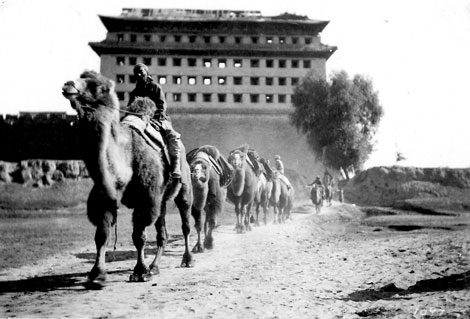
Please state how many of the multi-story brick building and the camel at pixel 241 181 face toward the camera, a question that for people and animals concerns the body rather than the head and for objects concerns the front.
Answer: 2

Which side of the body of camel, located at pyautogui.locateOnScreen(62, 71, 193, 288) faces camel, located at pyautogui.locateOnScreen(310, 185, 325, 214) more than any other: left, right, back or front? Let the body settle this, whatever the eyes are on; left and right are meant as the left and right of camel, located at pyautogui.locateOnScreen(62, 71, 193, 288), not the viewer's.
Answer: back

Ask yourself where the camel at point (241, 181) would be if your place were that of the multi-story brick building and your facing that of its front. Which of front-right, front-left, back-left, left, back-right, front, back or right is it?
front

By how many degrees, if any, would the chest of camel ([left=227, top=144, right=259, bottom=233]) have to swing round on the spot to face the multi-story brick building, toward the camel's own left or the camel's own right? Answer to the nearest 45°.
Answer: approximately 180°

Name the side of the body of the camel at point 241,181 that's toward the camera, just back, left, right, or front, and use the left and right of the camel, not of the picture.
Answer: front

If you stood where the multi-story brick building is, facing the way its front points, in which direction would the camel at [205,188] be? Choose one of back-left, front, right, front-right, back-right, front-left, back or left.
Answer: front

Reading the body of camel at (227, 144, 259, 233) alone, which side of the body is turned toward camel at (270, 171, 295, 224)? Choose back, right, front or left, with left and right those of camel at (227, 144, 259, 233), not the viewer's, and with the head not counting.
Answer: back

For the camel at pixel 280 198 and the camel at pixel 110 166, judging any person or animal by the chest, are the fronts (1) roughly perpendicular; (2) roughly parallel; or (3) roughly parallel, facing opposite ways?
roughly parallel

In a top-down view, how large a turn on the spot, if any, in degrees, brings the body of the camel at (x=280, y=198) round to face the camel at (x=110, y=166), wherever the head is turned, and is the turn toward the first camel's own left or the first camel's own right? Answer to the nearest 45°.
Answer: approximately 45° to the first camel's own left

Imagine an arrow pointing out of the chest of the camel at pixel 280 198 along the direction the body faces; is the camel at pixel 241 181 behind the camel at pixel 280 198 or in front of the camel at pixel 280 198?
in front

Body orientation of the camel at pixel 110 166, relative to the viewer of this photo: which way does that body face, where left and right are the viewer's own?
facing the viewer and to the left of the viewer

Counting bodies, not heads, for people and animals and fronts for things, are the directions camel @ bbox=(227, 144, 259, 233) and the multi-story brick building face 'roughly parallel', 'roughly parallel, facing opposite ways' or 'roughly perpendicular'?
roughly parallel

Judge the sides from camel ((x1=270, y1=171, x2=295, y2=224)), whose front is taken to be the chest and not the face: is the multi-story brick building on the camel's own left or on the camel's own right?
on the camel's own right

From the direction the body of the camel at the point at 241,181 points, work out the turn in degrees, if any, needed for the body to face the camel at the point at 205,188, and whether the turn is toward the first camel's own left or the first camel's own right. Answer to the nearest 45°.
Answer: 0° — it already faces it
